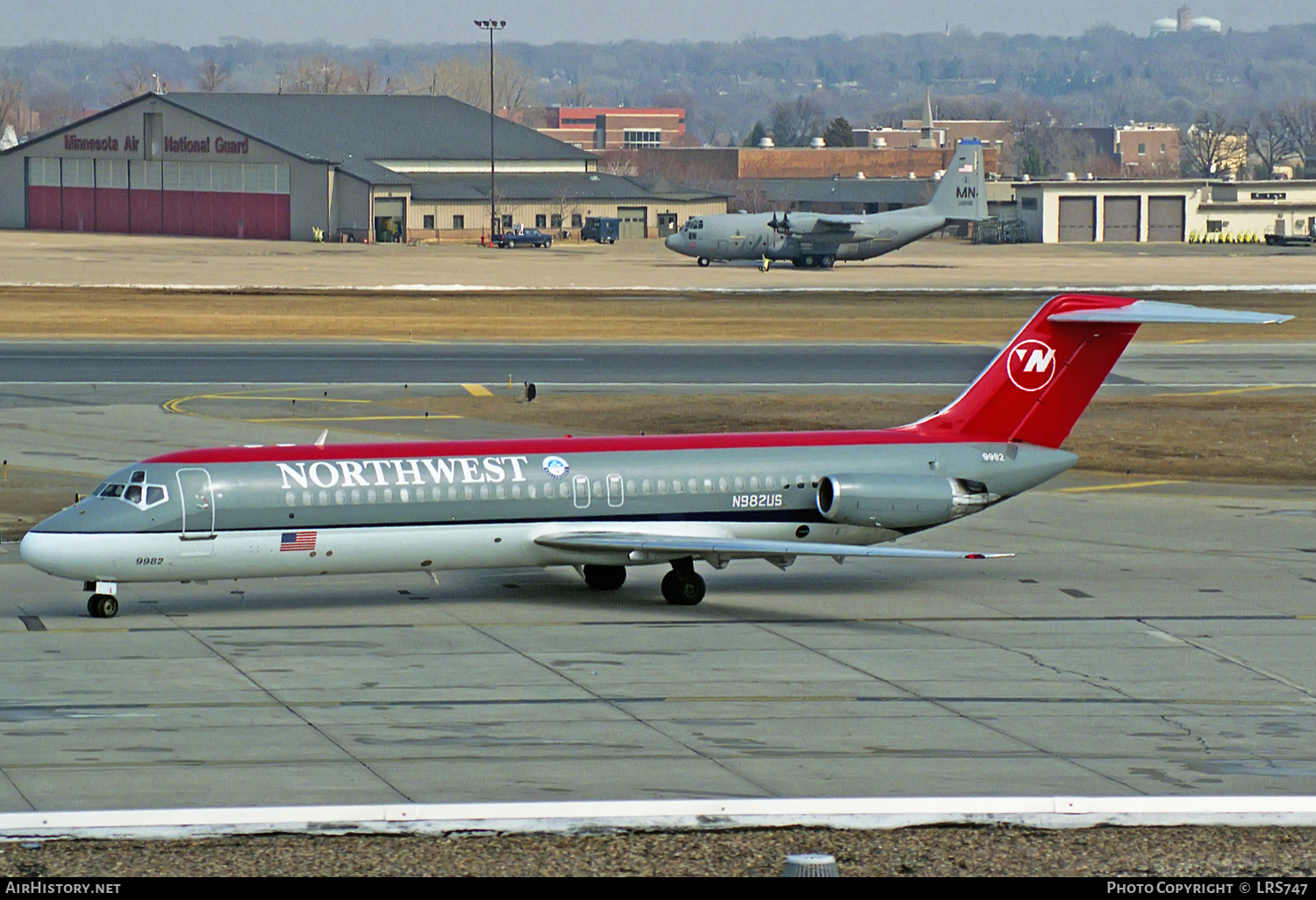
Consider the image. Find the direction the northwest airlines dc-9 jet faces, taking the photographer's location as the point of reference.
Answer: facing the viewer and to the left of the viewer
